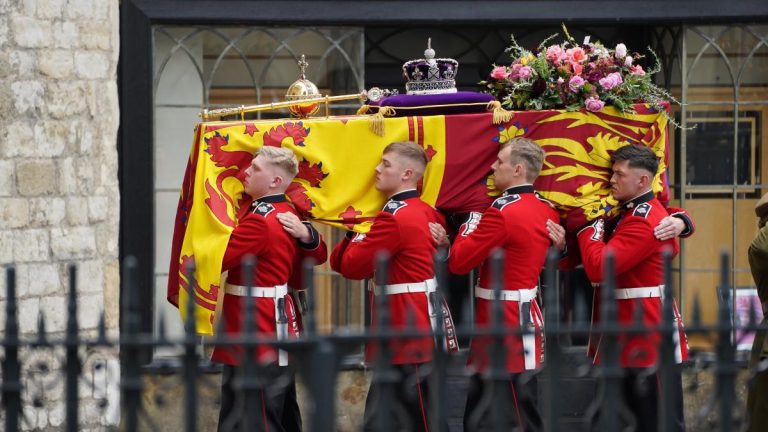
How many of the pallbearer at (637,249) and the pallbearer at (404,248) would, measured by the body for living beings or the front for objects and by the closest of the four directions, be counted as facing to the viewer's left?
2

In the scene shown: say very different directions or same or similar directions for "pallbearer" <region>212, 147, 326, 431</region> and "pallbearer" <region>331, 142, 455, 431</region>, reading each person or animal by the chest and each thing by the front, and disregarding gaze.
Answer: same or similar directions

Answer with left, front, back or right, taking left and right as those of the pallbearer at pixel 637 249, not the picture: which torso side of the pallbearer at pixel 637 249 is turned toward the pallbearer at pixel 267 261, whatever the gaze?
front

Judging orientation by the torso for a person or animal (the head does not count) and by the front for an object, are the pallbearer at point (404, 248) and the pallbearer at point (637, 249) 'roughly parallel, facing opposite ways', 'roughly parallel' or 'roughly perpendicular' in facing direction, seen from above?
roughly parallel

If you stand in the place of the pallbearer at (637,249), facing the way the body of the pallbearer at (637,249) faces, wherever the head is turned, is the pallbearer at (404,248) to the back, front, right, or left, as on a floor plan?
front

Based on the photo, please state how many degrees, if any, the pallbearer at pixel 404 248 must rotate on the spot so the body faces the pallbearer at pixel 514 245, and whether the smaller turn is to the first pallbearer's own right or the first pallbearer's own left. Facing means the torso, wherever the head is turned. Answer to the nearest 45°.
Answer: approximately 180°

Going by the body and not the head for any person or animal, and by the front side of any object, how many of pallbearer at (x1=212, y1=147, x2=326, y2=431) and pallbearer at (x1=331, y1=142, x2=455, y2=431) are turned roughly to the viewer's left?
2

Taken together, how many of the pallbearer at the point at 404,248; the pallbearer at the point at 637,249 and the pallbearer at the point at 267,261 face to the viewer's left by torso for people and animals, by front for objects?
3

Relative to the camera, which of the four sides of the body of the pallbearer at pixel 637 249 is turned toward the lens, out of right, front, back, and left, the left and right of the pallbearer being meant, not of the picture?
left

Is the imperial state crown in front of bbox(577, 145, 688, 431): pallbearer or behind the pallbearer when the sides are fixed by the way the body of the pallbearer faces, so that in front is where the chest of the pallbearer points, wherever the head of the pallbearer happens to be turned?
in front

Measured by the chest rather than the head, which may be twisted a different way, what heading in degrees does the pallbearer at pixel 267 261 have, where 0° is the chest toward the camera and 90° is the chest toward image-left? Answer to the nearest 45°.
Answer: approximately 90°

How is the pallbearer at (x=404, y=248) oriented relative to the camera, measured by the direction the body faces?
to the viewer's left

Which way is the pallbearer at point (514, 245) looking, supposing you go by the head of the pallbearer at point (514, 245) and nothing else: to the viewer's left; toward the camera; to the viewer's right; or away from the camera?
to the viewer's left

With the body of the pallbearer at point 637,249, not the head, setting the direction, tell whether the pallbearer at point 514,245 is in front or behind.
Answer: in front

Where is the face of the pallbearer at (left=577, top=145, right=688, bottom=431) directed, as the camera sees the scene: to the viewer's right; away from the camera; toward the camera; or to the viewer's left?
to the viewer's left
